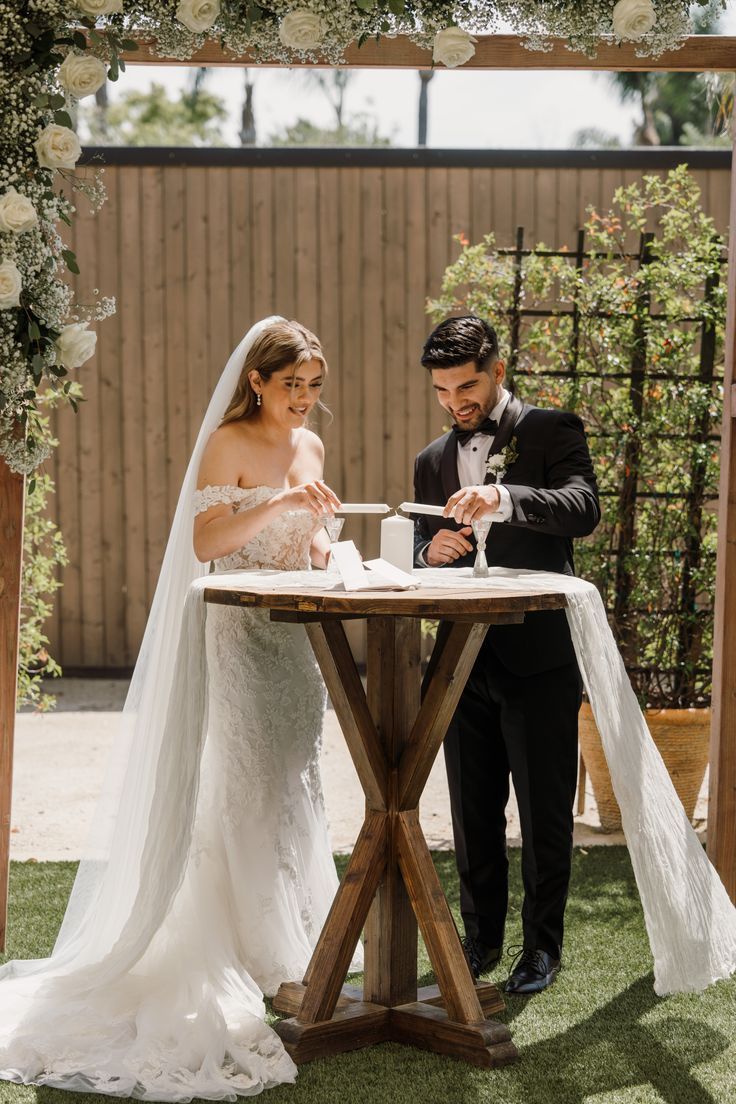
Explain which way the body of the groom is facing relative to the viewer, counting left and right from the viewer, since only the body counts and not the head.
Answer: facing the viewer and to the left of the viewer

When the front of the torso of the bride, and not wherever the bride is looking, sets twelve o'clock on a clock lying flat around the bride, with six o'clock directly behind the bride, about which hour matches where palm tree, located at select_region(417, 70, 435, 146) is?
The palm tree is roughly at 8 o'clock from the bride.

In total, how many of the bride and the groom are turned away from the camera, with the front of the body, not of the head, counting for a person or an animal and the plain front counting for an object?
0

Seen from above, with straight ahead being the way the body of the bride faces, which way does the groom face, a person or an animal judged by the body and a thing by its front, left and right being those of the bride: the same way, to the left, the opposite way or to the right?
to the right

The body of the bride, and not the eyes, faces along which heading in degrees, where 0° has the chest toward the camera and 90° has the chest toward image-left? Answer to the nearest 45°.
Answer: approximately 315°

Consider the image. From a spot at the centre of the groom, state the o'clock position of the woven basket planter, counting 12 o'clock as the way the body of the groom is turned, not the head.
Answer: The woven basket planter is roughly at 5 o'clock from the groom.

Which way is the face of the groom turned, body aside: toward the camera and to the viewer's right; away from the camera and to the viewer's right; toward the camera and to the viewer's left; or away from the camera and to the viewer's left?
toward the camera and to the viewer's left

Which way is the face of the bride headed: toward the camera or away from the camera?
toward the camera

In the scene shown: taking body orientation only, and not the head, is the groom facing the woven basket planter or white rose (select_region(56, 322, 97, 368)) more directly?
the white rose
